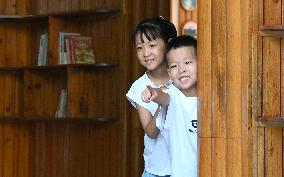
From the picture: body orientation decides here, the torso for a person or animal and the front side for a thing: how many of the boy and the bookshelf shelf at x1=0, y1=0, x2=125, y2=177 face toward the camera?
2

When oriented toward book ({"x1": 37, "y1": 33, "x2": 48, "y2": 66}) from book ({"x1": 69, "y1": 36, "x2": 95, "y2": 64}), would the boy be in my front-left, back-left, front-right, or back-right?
back-left

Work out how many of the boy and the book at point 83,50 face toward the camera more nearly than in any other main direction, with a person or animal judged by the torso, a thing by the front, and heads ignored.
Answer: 2

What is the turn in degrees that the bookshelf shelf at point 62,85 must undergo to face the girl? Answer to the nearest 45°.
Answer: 0° — it already faces them

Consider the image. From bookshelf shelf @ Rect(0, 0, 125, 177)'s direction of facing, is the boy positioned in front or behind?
in front

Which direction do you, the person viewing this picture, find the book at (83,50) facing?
facing the viewer
